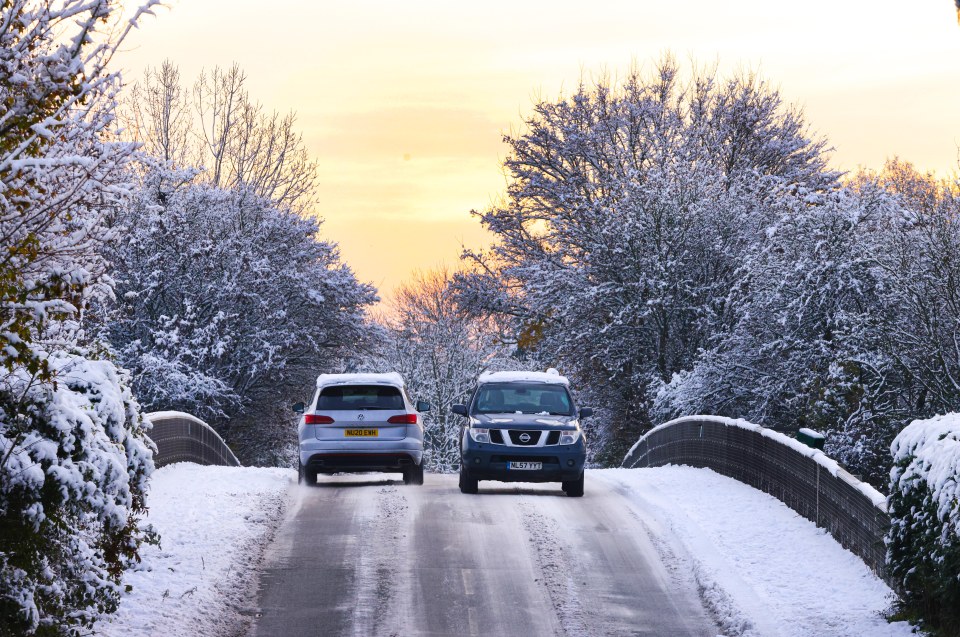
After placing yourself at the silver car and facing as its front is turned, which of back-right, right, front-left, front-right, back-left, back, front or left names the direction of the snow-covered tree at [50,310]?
back

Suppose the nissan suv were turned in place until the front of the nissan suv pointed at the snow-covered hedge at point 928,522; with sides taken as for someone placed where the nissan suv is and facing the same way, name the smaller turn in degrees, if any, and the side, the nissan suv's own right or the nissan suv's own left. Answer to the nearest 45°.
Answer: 0° — it already faces it

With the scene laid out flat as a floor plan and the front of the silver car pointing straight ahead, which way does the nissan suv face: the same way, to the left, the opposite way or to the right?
the opposite way

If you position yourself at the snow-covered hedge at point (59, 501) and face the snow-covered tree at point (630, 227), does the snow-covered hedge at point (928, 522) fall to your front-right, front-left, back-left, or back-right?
front-right

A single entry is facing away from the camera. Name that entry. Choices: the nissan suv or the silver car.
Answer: the silver car

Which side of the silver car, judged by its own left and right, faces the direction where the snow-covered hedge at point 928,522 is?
back

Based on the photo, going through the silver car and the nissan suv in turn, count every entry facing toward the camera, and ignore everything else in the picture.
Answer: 1

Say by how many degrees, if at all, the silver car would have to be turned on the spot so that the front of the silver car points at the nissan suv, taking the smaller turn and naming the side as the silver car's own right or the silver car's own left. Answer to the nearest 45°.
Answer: approximately 135° to the silver car's own right

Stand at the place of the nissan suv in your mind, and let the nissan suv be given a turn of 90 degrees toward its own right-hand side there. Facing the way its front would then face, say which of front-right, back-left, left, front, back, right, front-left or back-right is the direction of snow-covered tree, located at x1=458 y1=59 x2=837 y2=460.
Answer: right

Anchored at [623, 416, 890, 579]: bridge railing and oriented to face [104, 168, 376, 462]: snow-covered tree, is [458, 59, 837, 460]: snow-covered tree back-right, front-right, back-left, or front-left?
front-right

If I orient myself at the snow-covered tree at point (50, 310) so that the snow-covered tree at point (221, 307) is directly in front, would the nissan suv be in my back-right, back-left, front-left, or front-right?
front-right

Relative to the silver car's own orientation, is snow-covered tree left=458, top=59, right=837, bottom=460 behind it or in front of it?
in front

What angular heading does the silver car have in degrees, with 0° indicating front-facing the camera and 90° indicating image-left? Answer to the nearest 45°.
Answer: approximately 180°

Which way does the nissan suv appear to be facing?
toward the camera

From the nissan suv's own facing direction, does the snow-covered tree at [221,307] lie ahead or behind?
behind
